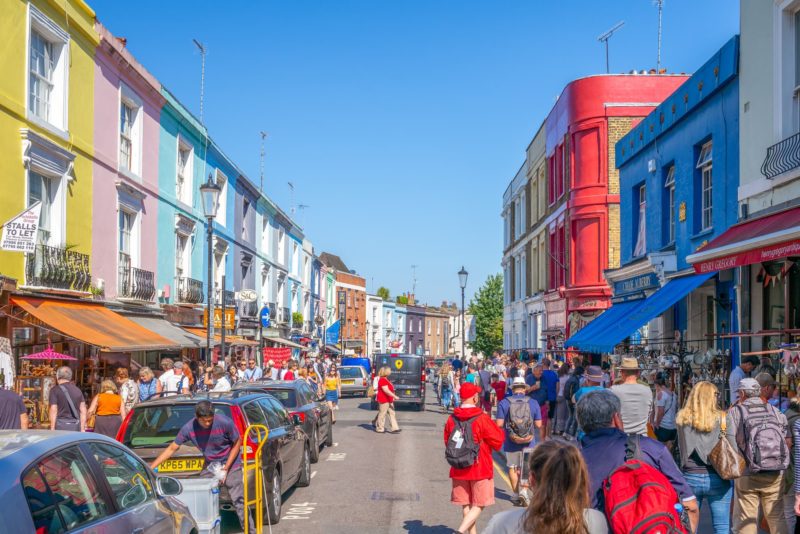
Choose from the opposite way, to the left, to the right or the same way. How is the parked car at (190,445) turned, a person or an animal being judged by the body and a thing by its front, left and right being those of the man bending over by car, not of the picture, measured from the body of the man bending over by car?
the opposite way

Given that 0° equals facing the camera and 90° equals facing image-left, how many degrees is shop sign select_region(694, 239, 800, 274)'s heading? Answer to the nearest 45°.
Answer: approximately 45°

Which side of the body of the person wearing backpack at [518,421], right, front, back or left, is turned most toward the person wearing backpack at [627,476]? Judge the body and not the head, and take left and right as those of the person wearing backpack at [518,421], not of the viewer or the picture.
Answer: back

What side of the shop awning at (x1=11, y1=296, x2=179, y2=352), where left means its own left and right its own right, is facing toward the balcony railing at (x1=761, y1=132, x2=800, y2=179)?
front

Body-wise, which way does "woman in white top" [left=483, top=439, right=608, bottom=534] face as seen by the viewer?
away from the camera

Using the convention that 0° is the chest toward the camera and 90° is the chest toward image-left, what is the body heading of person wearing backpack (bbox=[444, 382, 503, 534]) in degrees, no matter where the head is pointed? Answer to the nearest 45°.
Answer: approximately 225°

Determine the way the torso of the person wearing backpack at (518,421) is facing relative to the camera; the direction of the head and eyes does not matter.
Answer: away from the camera

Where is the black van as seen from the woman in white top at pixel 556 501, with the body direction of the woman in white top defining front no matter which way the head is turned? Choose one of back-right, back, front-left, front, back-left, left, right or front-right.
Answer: front

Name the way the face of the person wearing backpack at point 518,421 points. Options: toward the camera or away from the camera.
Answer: away from the camera

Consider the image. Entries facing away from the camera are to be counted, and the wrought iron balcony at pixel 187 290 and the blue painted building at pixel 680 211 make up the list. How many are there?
0

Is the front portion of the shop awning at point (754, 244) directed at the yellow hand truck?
yes

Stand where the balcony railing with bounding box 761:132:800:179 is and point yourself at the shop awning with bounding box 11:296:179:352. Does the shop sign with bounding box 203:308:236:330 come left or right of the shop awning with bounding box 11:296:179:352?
right

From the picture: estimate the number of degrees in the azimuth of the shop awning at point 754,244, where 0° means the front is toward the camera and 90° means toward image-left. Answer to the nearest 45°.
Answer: approximately 45°

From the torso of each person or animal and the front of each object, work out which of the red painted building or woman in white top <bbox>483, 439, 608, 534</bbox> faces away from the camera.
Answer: the woman in white top

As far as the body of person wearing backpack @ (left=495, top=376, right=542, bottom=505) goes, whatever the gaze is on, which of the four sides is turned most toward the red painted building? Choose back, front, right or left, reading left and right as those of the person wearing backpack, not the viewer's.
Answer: front
